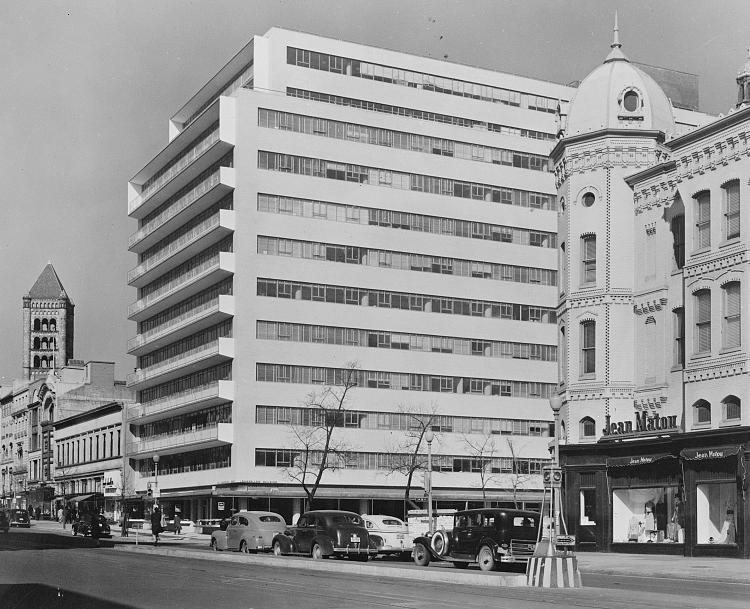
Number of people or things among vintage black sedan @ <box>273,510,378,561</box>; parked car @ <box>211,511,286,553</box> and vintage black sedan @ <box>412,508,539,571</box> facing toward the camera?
0

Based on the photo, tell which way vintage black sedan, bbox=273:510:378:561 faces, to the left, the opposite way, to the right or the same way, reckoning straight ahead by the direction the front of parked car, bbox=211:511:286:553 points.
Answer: the same way

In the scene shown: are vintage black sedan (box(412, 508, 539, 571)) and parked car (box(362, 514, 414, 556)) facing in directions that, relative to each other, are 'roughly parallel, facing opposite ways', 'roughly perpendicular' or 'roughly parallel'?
roughly parallel

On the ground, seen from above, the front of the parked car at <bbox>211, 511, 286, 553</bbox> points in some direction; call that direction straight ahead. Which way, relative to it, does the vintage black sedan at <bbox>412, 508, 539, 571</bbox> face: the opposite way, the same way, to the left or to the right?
the same way

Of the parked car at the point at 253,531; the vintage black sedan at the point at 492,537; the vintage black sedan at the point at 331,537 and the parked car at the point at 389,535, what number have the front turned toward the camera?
0

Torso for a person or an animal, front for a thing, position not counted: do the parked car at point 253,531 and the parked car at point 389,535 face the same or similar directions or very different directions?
same or similar directions

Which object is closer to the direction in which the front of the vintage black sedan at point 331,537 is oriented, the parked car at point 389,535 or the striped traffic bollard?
the parked car
